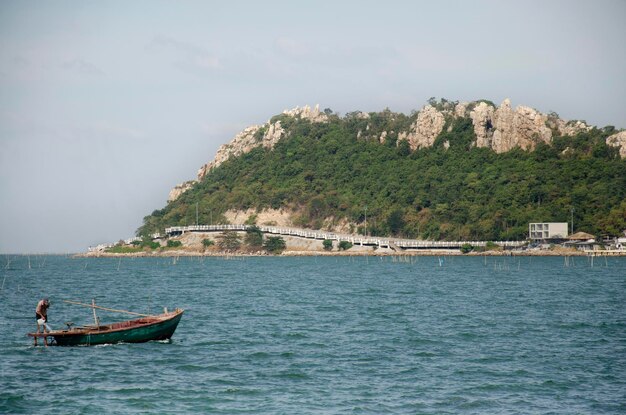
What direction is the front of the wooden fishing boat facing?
to the viewer's right
